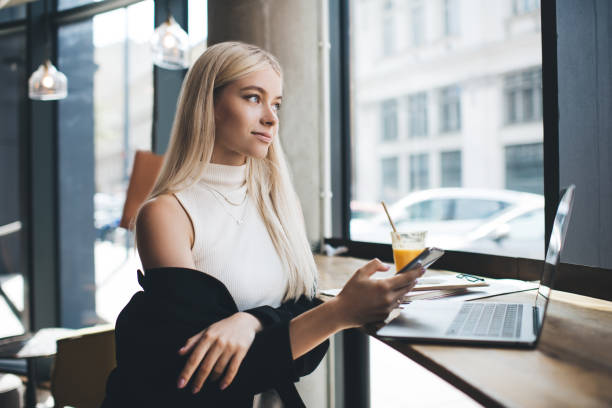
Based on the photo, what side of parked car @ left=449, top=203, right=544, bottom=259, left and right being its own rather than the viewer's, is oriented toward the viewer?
left

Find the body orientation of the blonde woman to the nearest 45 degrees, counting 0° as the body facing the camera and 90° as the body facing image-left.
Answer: approximately 315°

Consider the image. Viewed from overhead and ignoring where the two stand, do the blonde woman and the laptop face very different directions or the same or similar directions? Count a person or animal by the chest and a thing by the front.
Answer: very different directions

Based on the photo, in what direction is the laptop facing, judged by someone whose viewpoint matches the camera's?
facing to the left of the viewer

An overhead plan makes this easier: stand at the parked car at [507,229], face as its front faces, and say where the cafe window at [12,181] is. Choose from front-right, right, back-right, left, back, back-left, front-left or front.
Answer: front-left

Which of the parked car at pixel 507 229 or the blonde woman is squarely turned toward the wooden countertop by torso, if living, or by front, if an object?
the blonde woman

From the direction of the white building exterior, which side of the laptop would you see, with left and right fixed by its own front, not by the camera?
right

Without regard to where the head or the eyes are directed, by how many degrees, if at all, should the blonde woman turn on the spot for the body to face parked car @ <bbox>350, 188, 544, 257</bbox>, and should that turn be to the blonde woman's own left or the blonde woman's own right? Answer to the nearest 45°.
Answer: approximately 90° to the blonde woman's own left

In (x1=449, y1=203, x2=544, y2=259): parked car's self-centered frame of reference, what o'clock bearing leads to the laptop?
The laptop is roughly at 9 o'clock from the parked car.

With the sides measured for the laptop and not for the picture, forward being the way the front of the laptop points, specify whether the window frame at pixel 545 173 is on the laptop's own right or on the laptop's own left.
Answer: on the laptop's own right
